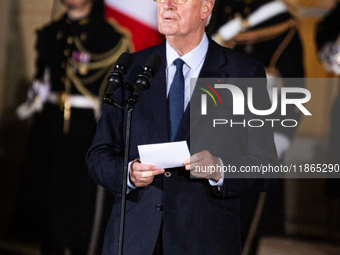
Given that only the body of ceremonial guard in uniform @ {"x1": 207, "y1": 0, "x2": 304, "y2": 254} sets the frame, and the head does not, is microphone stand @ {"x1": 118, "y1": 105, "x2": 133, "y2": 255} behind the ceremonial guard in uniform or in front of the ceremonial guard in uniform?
in front

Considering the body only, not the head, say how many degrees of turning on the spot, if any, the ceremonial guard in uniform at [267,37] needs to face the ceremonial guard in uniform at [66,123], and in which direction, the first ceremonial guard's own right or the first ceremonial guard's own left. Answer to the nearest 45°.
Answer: approximately 45° to the first ceremonial guard's own right

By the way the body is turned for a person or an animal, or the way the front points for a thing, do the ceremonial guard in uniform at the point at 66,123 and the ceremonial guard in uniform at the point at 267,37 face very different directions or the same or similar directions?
same or similar directions

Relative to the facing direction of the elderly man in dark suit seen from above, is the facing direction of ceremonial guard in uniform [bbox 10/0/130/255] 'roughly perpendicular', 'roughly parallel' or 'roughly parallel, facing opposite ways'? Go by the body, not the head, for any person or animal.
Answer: roughly parallel

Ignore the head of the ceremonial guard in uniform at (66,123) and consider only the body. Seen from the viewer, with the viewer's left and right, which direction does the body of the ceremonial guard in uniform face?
facing the viewer and to the left of the viewer

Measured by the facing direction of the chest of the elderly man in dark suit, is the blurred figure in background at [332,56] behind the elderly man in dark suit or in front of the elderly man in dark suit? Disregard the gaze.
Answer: behind

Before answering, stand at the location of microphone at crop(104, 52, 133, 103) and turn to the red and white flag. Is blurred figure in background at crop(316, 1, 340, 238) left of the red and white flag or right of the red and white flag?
right

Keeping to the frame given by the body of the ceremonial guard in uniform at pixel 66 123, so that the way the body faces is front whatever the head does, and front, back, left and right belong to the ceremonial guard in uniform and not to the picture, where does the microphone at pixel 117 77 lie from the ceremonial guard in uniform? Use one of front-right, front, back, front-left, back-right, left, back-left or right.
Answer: front-left

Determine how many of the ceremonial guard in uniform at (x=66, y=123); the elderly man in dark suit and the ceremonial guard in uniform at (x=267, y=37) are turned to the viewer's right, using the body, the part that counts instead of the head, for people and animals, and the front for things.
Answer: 0
